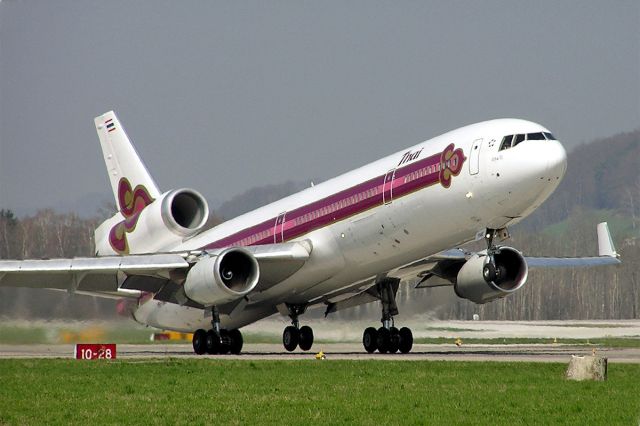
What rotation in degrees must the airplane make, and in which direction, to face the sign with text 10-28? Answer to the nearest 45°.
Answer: approximately 135° to its right

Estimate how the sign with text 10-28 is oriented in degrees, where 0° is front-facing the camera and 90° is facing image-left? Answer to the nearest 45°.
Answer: approximately 0°

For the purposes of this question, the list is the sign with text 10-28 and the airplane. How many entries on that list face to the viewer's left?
0

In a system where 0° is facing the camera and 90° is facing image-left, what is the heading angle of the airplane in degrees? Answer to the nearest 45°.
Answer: approximately 315°
